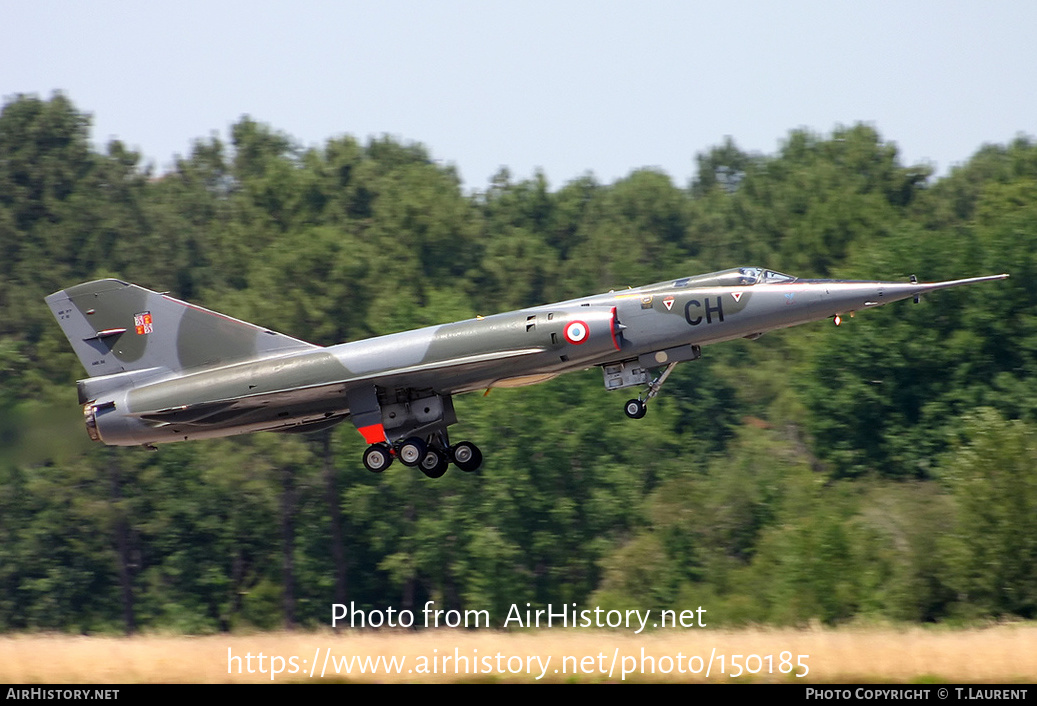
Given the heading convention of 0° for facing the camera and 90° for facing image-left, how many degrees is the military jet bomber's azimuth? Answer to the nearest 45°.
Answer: approximately 270°
